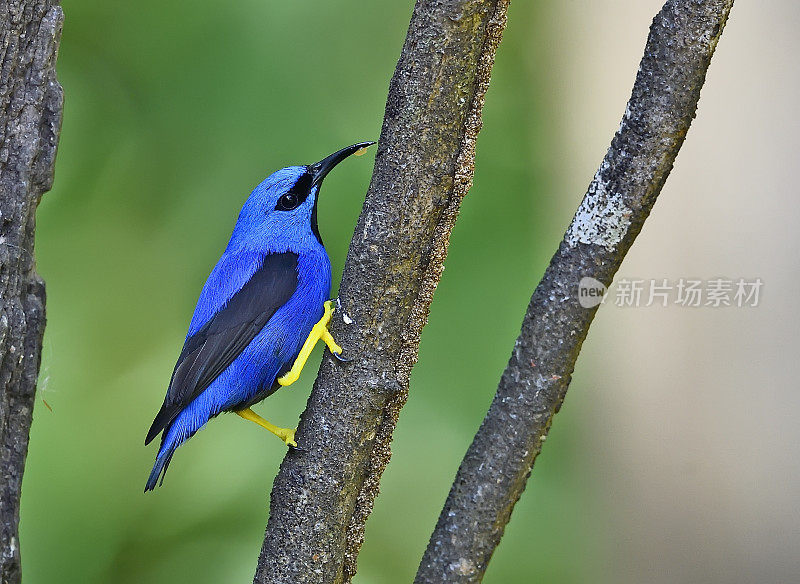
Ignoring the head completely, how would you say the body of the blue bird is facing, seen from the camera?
to the viewer's right

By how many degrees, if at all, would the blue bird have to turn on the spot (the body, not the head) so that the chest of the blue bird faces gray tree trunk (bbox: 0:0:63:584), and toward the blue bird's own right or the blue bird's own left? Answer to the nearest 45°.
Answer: approximately 135° to the blue bird's own right
